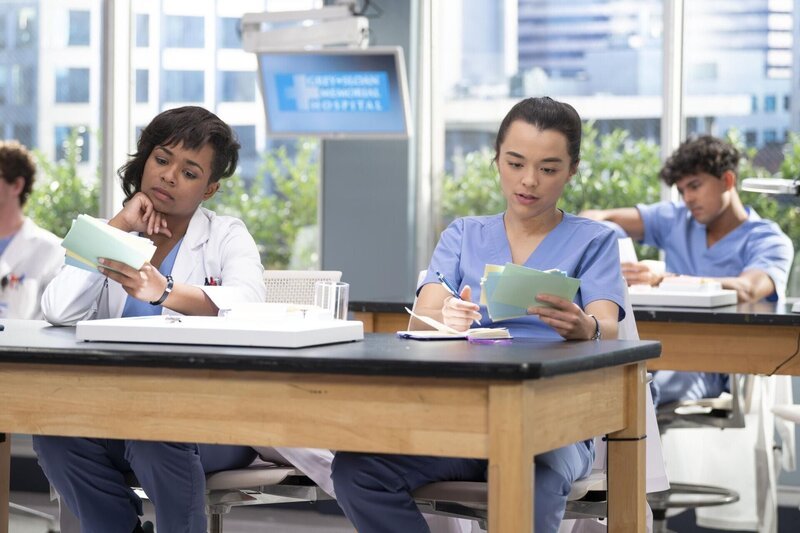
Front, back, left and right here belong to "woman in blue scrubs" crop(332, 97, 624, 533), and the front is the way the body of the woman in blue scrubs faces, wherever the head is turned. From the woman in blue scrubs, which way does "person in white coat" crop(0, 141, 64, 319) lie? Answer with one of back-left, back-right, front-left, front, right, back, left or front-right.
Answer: back-right

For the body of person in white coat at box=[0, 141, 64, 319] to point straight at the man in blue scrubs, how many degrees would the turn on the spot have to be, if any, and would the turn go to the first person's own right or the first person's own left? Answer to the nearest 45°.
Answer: approximately 135° to the first person's own left

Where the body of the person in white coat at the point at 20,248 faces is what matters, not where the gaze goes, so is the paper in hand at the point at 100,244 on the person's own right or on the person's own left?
on the person's own left

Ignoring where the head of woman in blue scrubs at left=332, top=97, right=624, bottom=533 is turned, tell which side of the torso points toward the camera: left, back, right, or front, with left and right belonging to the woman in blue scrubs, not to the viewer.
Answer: front

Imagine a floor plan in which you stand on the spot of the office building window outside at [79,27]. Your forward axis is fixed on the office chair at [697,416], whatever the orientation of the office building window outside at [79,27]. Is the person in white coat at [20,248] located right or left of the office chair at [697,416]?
right

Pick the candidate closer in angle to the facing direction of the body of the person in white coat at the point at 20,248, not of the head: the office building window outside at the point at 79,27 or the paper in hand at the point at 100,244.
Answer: the paper in hand

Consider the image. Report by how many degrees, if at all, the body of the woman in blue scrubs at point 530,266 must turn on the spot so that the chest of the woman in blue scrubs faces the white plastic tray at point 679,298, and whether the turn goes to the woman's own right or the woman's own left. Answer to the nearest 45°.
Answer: approximately 135° to the woman's own left

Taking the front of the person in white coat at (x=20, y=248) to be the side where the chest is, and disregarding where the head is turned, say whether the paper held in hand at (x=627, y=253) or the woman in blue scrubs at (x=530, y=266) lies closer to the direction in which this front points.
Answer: the woman in blue scrubs

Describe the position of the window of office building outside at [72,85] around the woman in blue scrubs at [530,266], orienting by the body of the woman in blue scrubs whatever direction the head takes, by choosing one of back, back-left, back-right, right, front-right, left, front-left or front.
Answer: back-right

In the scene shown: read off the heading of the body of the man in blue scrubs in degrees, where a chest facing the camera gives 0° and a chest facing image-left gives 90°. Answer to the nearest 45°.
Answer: approximately 45°
